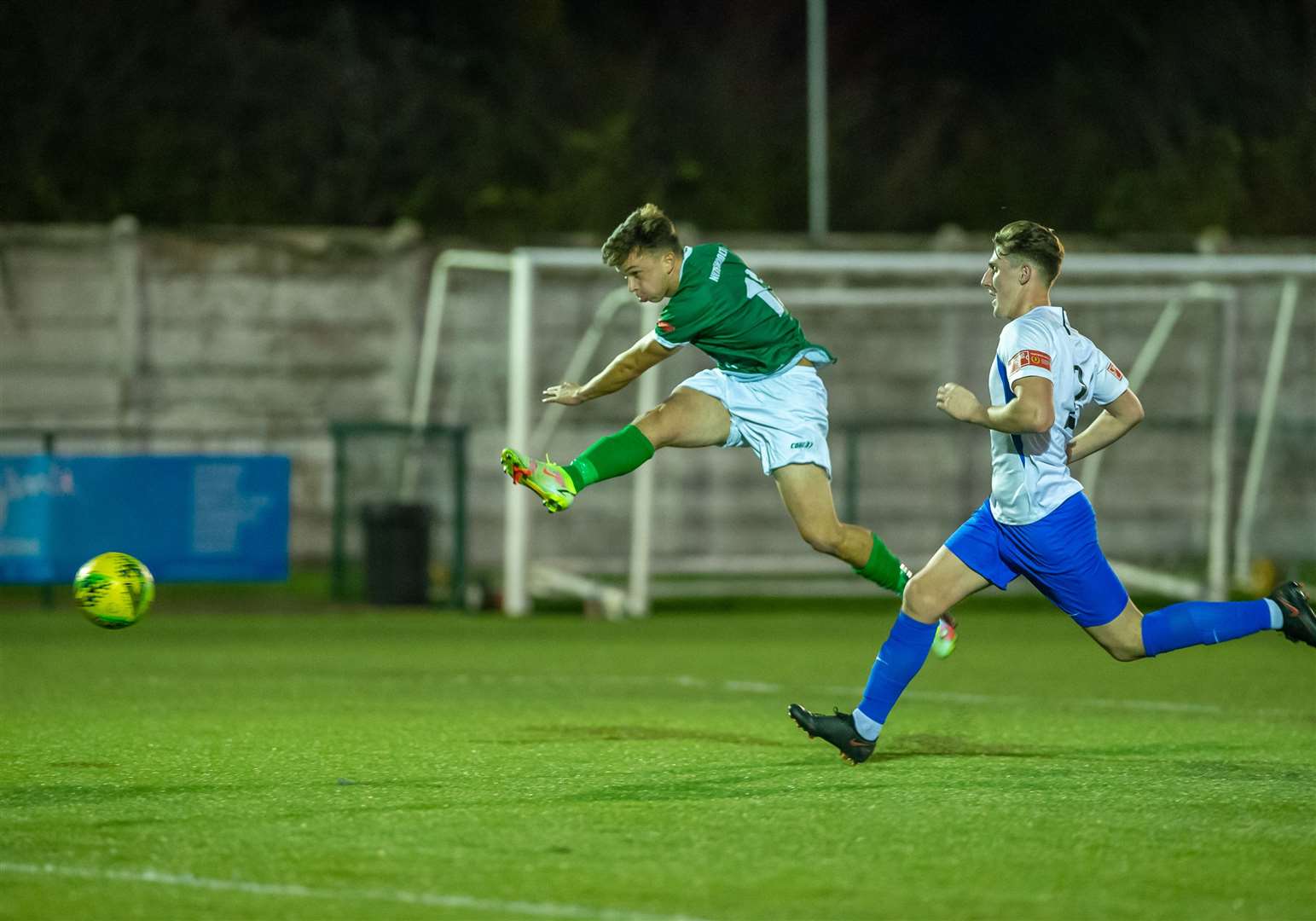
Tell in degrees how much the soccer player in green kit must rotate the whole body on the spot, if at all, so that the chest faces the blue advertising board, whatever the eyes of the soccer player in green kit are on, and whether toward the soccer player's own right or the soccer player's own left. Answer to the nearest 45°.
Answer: approximately 45° to the soccer player's own right

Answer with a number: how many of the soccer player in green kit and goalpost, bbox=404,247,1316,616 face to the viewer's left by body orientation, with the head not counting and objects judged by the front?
1

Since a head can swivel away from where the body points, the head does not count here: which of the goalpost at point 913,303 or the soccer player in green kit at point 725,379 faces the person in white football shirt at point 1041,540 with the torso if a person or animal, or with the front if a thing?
the goalpost

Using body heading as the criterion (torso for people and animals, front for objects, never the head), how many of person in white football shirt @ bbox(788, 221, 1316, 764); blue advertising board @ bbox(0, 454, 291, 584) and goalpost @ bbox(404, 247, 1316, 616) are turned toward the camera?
2

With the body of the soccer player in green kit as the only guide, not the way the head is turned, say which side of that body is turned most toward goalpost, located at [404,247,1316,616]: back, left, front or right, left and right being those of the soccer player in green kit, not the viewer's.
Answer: right

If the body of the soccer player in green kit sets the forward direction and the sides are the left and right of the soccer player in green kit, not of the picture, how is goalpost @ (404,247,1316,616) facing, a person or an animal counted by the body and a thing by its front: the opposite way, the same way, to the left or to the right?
to the left

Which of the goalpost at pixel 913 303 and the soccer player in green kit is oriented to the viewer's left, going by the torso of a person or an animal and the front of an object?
the soccer player in green kit

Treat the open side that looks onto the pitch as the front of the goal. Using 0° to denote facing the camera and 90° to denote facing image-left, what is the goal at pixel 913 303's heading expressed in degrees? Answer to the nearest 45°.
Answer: approximately 0°

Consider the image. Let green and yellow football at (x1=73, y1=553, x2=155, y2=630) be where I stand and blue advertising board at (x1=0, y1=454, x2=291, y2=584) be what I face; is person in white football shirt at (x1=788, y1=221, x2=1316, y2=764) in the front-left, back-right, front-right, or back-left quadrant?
back-right

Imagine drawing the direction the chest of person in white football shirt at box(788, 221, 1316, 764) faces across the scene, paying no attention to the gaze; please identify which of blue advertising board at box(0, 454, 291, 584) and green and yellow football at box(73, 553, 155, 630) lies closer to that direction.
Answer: the green and yellow football

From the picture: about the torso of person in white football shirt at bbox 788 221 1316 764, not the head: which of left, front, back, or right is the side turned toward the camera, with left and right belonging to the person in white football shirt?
left

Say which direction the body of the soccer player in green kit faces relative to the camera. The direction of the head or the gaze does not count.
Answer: to the viewer's left
